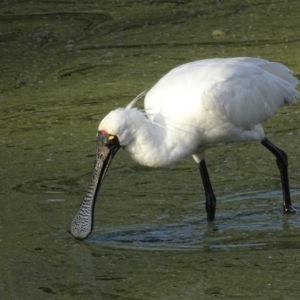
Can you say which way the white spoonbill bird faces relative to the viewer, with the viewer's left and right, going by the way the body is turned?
facing to the left of the viewer
